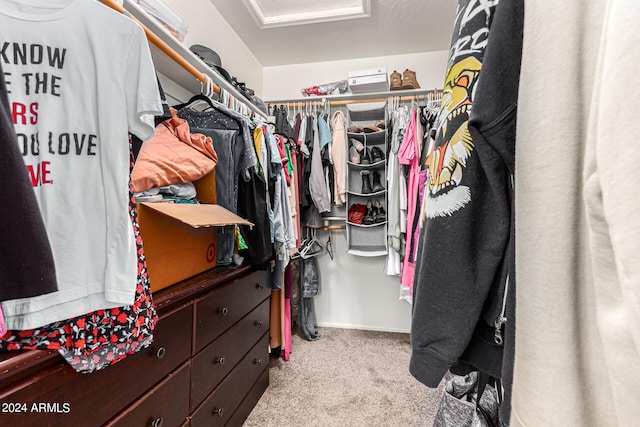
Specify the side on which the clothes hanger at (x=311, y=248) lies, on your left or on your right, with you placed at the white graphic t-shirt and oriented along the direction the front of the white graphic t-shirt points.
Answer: on your left

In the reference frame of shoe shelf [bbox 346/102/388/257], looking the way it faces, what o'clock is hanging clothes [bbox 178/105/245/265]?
The hanging clothes is roughly at 1 o'clock from the shoe shelf.

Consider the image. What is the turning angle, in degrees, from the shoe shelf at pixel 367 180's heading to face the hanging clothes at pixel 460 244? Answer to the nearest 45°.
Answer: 0° — it already faces it

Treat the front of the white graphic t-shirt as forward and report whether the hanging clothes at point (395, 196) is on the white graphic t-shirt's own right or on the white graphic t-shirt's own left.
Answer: on the white graphic t-shirt's own left

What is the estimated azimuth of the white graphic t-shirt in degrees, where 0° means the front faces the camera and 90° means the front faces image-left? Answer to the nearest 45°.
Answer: approximately 0°

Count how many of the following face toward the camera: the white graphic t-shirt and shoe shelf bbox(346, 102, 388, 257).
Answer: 2

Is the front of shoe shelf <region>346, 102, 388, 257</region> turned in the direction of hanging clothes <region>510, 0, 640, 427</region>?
yes

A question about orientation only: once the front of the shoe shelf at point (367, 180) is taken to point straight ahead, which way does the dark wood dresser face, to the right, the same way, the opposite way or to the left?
to the left
